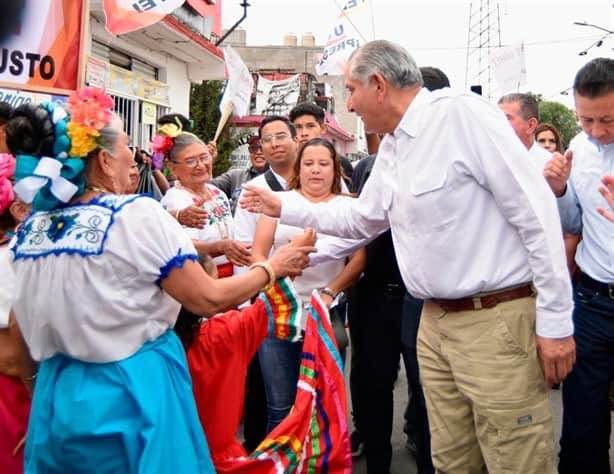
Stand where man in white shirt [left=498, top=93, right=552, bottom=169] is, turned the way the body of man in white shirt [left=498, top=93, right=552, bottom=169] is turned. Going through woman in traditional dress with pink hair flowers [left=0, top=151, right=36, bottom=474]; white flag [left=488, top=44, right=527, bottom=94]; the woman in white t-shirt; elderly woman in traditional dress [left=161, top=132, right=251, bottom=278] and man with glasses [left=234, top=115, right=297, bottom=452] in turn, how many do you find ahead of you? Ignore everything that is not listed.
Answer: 4

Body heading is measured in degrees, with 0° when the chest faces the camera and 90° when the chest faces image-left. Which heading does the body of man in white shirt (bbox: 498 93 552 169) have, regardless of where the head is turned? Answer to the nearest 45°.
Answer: approximately 45°

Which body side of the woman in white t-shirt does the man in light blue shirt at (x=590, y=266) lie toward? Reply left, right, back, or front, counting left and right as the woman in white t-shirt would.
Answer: left

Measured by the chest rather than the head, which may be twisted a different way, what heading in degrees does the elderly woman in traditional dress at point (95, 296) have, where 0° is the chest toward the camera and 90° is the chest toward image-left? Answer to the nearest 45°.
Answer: approximately 225°

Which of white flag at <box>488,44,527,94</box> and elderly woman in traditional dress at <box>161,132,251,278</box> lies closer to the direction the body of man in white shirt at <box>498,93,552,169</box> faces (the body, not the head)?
the elderly woman in traditional dress

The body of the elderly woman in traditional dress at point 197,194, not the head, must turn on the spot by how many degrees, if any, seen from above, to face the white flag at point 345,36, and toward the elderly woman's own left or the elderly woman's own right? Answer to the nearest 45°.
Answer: approximately 90° to the elderly woman's own left

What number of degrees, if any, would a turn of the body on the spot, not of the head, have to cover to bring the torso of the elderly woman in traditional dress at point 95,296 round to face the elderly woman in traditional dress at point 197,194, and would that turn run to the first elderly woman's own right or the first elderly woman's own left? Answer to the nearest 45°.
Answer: approximately 45° to the first elderly woman's own left

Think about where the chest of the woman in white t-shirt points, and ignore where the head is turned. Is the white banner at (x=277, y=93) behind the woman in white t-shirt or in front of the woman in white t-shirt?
behind

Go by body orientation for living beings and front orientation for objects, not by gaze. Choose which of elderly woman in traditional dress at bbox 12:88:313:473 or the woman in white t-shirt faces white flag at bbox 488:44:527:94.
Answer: the elderly woman in traditional dress

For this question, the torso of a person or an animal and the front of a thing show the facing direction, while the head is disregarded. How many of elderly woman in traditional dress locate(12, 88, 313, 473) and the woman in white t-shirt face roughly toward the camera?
1

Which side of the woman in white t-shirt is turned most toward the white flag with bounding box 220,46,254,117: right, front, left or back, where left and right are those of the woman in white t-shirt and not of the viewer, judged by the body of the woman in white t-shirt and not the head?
back

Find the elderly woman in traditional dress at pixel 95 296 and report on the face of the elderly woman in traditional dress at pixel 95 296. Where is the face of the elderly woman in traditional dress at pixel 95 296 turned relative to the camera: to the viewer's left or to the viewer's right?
to the viewer's right

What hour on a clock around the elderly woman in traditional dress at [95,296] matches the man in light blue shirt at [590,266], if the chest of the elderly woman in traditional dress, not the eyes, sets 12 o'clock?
The man in light blue shirt is roughly at 1 o'clock from the elderly woman in traditional dress.

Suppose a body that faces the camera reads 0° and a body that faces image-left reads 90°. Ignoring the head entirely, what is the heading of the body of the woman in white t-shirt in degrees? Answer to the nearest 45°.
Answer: approximately 0°
